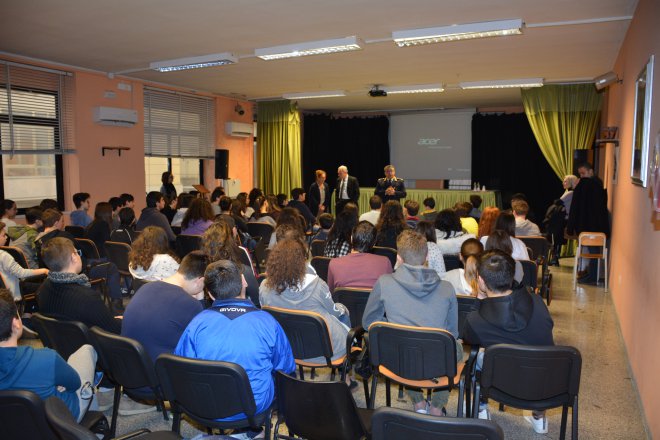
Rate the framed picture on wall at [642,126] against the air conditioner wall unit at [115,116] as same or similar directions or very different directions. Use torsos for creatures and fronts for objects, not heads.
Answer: very different directions

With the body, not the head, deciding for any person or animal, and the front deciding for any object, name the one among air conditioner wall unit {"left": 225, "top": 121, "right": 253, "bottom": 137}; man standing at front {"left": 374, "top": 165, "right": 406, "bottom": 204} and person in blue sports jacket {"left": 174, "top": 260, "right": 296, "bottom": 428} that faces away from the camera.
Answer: the person in blue sports jacket

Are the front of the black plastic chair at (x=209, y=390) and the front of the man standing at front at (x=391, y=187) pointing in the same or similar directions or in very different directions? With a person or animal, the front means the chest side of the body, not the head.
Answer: very different directions

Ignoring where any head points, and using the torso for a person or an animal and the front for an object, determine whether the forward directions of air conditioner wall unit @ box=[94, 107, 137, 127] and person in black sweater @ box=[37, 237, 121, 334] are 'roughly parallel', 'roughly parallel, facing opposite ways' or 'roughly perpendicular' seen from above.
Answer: roughly perpendicular

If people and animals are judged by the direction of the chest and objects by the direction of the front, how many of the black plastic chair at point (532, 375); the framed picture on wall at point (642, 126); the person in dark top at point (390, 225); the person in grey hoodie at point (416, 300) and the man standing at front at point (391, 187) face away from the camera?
3

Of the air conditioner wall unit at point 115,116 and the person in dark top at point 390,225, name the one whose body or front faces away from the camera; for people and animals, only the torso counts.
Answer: the person in dark top

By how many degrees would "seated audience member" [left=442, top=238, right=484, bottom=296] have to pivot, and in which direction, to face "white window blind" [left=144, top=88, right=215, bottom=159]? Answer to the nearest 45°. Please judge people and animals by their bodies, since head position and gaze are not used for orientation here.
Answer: approximately 45° to their left

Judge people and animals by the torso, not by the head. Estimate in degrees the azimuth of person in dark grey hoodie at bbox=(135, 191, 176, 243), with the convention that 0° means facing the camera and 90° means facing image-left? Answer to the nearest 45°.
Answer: approximately 225°

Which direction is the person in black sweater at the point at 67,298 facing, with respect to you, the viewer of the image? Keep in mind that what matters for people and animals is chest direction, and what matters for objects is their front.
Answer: facing away from the viewer and to the right of the viewer

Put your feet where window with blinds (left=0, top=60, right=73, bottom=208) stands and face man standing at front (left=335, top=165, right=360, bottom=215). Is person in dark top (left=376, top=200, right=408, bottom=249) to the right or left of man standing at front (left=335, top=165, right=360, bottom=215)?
right

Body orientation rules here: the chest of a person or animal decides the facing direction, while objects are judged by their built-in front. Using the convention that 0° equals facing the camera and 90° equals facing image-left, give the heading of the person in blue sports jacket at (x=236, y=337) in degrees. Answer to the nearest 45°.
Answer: approximately 180°

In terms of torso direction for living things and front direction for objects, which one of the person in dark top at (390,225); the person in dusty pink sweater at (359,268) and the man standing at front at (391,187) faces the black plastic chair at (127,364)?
the man standing at front

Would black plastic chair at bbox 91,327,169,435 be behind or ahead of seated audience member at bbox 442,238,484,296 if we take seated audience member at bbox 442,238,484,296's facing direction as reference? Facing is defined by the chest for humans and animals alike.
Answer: behind

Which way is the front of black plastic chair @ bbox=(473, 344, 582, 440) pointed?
away from the camera

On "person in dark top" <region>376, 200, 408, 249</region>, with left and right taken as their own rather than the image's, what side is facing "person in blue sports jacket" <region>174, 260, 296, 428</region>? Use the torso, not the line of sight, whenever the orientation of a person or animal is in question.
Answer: back
